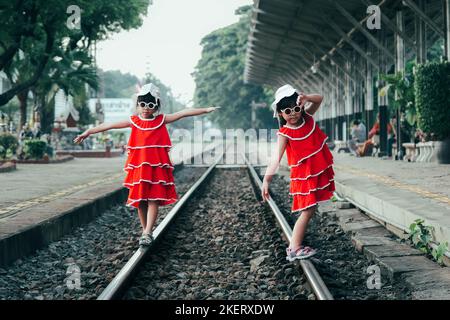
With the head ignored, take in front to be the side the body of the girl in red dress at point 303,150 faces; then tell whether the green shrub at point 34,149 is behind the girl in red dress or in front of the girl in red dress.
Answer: behind

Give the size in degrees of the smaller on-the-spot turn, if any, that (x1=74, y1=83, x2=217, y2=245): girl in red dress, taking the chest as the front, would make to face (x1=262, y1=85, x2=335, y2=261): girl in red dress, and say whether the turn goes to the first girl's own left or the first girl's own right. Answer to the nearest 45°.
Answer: approximately 45° to the first girl's own left

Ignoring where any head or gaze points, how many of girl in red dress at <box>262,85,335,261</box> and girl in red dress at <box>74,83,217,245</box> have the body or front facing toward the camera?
2

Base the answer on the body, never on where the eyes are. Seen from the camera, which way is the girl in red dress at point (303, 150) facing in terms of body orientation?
toward the camera

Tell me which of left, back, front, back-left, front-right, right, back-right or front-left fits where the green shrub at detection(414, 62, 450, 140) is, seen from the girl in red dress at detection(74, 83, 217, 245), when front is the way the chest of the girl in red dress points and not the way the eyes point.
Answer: back-left

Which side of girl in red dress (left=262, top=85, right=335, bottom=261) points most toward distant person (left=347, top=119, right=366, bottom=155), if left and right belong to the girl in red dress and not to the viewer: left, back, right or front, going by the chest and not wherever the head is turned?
back

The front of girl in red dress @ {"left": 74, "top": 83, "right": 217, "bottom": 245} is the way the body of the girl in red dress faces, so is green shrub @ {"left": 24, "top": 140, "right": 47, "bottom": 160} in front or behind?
behind

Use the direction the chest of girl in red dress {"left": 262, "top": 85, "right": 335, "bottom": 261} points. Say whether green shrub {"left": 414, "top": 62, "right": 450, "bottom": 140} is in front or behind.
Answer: behind
